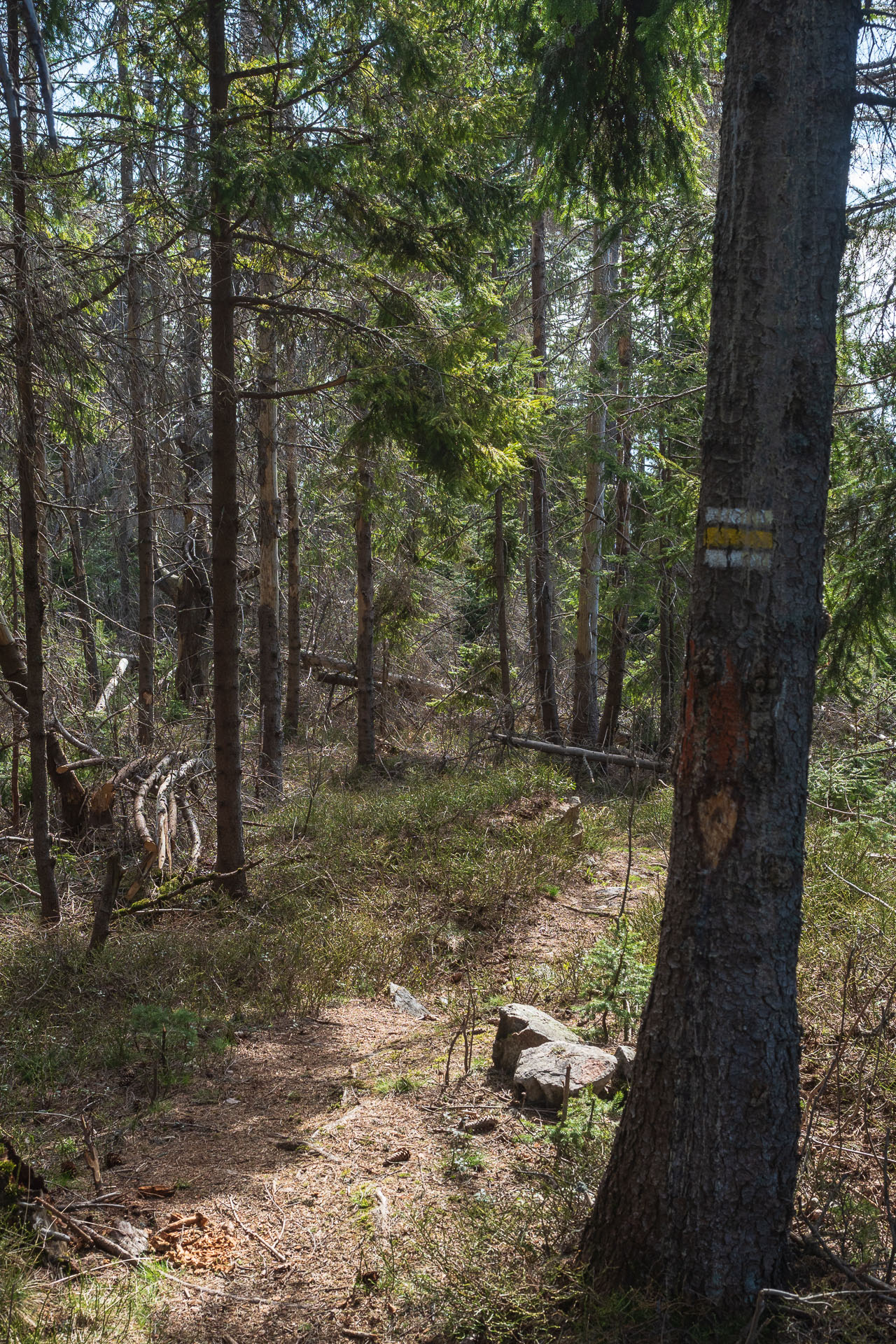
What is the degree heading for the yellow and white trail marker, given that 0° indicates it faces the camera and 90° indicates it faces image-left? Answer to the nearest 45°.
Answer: approximately 0°

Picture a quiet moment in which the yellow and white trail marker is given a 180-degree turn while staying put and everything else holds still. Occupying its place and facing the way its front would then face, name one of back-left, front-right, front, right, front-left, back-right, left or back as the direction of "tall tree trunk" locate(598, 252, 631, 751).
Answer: front

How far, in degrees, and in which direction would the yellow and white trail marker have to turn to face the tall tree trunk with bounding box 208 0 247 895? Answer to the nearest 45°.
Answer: approximately 135° to its right

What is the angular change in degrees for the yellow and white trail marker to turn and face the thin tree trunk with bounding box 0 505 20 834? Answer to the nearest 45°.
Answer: approximately 135° to its right

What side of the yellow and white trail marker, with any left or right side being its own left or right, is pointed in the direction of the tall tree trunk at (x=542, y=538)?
back

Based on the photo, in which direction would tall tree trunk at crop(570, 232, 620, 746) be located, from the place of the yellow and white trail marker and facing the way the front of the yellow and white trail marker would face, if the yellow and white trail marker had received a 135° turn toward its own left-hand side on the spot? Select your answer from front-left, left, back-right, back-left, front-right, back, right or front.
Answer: front-left

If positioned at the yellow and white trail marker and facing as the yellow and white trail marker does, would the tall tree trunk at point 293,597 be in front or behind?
behind

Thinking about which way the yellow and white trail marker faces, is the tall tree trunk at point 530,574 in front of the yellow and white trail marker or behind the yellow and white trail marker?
behind
